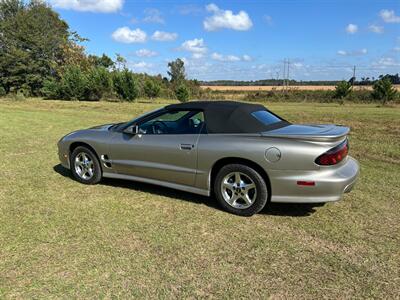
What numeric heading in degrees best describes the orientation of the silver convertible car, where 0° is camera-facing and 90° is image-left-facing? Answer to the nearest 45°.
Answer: approximately 135°
